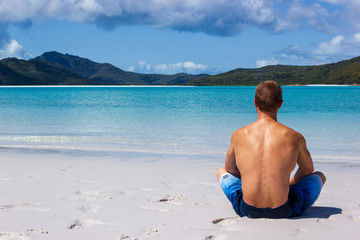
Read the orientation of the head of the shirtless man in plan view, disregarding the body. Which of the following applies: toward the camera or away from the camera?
away from the camera

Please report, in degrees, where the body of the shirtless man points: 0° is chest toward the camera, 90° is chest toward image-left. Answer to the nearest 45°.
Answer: approximately 180°
